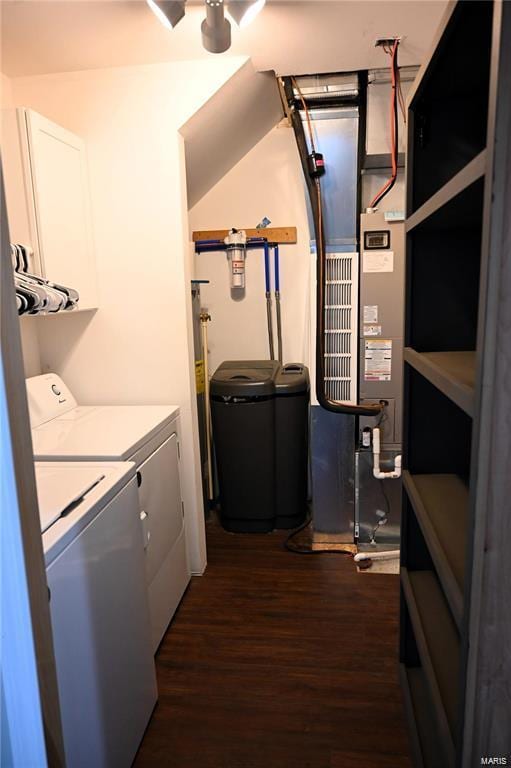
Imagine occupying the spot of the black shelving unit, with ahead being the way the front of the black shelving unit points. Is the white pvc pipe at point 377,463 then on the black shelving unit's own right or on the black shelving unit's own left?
on the black shelving unit's own right

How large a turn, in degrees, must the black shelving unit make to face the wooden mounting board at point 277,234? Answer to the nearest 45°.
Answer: approximately 45° to its right

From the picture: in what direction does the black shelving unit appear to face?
to the viewer's left

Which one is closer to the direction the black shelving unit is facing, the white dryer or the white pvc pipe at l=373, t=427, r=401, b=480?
the white dryer

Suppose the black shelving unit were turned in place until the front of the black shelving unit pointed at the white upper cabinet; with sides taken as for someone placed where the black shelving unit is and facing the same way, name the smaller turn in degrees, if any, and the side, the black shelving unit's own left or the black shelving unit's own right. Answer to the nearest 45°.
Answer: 0° — it already faces it

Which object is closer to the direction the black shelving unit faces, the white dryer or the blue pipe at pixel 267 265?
the white dryer

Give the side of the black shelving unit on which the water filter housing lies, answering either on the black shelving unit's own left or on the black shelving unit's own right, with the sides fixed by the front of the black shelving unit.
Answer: on the black shelving unit's own right

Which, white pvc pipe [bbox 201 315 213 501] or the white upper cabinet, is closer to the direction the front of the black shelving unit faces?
the white upper cabinet
